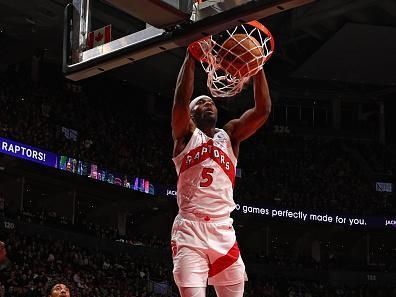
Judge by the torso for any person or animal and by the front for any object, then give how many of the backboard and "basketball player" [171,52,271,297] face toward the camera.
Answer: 1

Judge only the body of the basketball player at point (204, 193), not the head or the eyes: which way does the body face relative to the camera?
toward the camera

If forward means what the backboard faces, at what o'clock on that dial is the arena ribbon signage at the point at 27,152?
The arena ribbon signage is roughly at 10 o'clock from the backboard.

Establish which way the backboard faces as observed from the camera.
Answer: facing away from the viewer and to the right of the viewer

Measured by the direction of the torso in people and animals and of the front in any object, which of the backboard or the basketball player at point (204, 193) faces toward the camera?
the basketball player
